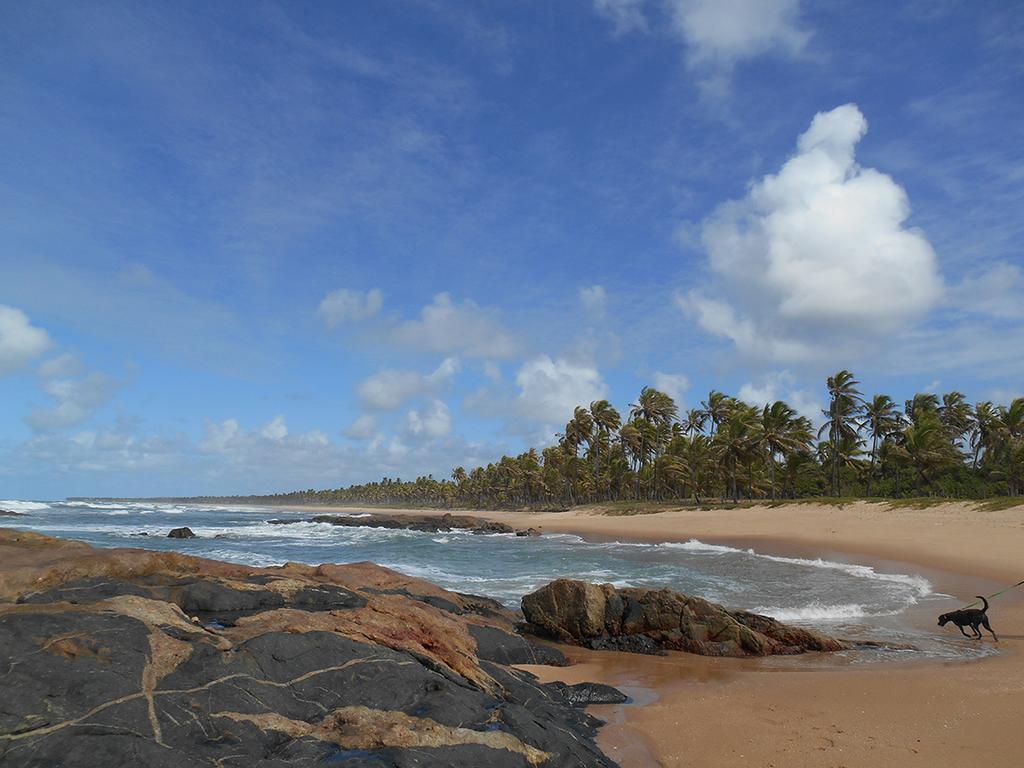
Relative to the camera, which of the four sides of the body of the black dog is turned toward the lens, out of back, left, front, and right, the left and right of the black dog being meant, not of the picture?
left

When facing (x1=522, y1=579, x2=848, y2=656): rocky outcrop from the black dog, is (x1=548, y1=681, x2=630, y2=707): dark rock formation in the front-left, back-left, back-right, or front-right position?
front-left

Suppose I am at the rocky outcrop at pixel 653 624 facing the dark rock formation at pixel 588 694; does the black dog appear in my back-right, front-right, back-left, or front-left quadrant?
back-left

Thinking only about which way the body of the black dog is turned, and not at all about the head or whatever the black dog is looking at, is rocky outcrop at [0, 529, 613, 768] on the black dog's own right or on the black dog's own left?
on the black dog's own left

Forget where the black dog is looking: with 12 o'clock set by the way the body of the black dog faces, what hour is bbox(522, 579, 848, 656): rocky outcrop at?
The rocky outcrop is roughly at 11 o'clock from the black dog.

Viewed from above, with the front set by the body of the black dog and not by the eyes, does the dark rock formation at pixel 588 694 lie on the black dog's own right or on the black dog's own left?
on the black dog's own left
